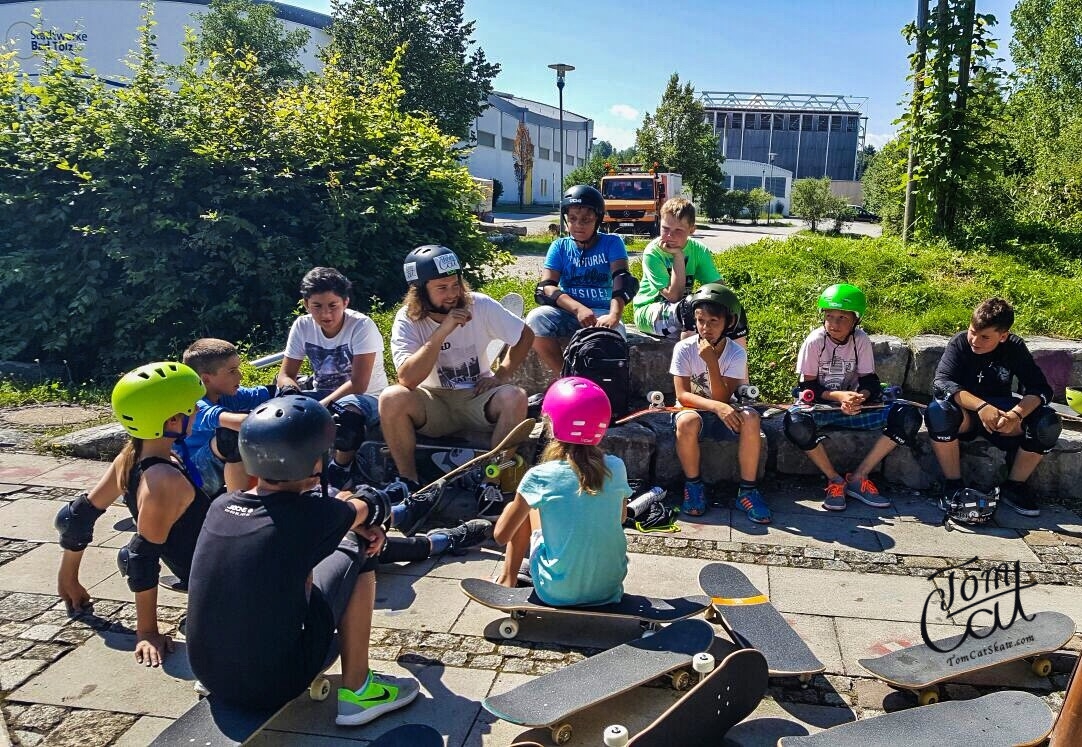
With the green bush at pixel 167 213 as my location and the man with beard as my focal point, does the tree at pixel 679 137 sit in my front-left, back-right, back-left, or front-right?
back-left

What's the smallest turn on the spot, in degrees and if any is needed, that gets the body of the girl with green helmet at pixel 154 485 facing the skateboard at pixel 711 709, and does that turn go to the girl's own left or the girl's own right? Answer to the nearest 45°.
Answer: approximately 90° to the girl's own right

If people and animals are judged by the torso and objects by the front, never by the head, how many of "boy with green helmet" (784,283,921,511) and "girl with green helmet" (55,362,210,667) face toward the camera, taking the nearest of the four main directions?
1

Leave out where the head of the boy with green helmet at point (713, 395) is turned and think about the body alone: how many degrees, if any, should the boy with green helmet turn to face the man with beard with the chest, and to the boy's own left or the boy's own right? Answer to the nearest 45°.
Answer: approximately 90° to the boy's own right

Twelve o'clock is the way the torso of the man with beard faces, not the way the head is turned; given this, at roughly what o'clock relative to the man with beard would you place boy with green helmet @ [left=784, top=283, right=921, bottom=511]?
The boy with green helmet is roughly at 9 o'clock from the man with beard.

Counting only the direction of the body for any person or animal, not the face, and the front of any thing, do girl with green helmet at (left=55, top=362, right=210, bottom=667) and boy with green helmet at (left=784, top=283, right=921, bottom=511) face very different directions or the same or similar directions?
very different directions

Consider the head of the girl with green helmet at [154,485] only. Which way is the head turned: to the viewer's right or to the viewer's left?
to the viewer's right

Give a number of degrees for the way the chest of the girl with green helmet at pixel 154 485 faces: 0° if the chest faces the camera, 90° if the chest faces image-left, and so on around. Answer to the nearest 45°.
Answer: approximately 225°
